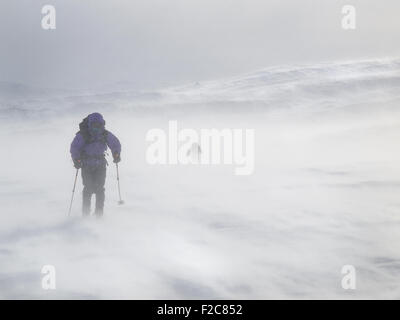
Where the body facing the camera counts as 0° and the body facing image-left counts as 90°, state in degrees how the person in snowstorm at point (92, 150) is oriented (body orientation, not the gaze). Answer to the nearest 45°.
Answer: approximately 0°
